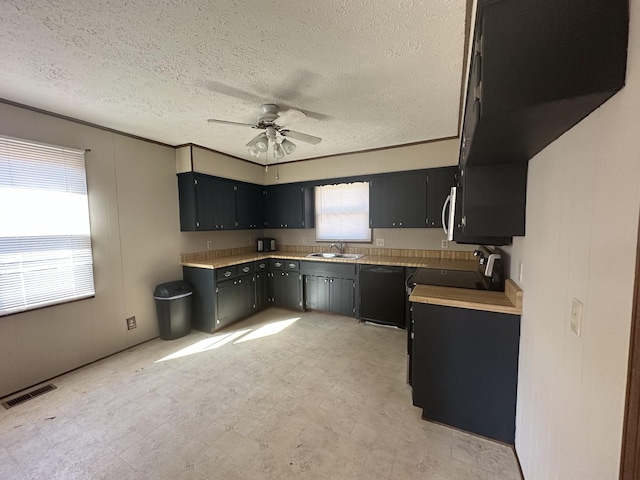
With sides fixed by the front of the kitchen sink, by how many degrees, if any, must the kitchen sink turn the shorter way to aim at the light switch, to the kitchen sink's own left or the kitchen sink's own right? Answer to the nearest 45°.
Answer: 0° — it already faces it

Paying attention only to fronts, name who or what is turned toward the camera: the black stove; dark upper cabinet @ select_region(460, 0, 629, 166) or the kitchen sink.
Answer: the kitchen sink

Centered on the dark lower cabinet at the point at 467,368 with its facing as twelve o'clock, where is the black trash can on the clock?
The black trash can is roughly at 12 o'clock from the dark lower cabinet.

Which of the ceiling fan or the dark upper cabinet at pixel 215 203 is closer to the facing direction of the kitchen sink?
the ceiling fan

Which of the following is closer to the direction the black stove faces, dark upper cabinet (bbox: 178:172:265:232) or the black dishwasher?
the dark upper cabinet

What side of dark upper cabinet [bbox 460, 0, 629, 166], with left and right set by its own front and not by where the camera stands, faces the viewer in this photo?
left

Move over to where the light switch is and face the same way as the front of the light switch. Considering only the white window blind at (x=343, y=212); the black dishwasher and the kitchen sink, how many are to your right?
3

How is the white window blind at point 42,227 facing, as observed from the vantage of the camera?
facing the viewer and to the right of the viewer

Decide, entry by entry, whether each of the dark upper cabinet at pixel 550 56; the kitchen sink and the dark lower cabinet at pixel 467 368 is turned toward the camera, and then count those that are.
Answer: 1

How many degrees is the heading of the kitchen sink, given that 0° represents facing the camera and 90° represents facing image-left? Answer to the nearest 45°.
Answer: approximately 0°

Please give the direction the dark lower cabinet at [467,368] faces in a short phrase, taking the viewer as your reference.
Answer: facing to the left of the viewer

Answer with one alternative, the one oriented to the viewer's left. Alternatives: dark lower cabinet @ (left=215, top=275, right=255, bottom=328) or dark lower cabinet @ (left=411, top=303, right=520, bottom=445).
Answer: dark lower cabinet @ (left=411, top=303, right=520, bottom=445)

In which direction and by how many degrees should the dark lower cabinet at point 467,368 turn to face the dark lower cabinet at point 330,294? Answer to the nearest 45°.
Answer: approximately 45° to its right

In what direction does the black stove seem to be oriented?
to the viewer's left

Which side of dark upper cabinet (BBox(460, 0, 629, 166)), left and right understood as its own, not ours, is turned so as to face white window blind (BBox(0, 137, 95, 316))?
front

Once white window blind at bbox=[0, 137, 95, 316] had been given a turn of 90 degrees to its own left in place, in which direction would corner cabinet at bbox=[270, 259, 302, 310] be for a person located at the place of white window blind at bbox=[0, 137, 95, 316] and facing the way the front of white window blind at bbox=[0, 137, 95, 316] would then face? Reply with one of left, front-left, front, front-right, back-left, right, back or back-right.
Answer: front-right

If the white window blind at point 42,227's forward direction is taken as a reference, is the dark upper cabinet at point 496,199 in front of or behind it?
in front

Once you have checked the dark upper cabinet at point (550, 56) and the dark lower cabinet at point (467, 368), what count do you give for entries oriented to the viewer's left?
2

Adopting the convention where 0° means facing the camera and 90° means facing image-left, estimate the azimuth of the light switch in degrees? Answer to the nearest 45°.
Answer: approximately 45°

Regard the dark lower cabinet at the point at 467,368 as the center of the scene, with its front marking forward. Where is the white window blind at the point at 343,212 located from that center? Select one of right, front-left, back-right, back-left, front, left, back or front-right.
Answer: front-right

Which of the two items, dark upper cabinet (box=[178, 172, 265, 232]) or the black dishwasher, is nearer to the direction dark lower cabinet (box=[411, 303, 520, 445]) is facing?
the dark upper cabinet
